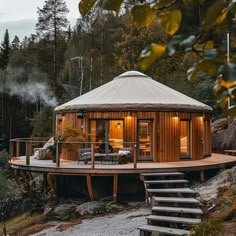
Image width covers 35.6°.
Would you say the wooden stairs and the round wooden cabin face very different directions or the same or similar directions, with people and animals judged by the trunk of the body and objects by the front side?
same or similar directions

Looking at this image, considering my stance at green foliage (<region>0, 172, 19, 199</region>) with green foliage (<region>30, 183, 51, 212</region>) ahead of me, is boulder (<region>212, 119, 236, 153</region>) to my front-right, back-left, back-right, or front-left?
front-left

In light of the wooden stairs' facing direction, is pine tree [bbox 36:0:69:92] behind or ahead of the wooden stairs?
behind

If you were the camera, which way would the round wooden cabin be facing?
facing the viewer

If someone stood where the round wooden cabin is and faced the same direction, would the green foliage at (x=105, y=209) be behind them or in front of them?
in front

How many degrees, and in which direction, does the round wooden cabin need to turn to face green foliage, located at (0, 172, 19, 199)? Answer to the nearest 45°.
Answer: approximately 90° to its right

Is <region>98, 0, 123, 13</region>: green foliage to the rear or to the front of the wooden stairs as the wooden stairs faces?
to the front

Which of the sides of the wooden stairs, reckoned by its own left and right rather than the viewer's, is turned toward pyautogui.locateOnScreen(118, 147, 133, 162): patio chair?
back

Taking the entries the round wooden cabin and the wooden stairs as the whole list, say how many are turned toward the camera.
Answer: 2

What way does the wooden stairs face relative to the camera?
toward the camera

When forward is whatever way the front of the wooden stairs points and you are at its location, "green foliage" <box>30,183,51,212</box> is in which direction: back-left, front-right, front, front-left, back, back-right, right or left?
back-right
